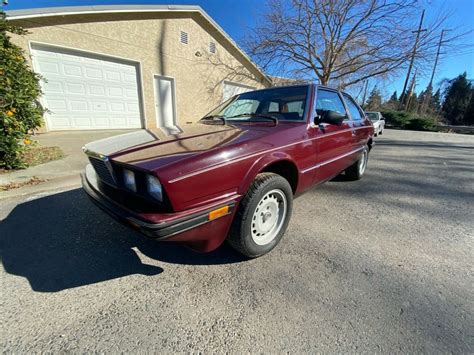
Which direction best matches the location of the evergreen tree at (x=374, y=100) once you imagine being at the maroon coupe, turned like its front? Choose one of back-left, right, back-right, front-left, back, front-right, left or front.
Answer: back

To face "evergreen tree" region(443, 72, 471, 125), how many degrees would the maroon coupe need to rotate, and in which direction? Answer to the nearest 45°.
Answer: approximately 180°

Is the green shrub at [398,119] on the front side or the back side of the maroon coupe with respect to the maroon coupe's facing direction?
on the back side

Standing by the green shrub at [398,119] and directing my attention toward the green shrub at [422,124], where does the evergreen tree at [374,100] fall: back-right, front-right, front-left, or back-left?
back-left

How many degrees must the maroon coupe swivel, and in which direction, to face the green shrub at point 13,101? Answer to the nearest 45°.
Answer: approximately 90° to its right

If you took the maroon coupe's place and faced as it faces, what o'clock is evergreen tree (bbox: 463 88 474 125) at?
The evergreen tree is roughly at 6 o'clock from the maroon coupe.

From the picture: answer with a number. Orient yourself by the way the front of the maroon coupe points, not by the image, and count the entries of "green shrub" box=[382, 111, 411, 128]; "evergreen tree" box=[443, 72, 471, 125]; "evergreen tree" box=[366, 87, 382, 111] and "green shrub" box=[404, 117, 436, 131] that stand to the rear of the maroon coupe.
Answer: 4

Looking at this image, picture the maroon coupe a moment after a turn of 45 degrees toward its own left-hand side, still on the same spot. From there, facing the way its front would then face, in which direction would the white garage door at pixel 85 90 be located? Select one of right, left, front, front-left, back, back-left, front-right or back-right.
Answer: back-right

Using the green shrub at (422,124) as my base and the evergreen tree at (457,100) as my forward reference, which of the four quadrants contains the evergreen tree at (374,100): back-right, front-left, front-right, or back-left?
front-left

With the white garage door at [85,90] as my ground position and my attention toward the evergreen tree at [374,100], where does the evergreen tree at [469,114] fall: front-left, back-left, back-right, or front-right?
front-right

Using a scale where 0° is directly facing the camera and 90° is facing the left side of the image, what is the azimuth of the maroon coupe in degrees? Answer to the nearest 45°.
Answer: approximately 45°
